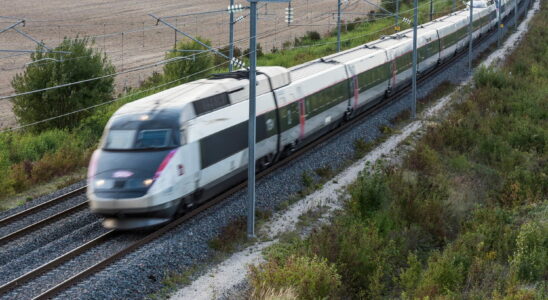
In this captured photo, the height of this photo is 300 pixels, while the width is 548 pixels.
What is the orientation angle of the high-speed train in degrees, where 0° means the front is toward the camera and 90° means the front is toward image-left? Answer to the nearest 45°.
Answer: approximately 45°

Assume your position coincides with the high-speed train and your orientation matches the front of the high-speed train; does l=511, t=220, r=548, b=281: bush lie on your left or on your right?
on your left

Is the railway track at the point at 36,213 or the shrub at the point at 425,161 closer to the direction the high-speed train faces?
the railway track

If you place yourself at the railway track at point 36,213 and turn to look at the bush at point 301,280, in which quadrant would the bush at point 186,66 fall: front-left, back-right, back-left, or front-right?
back-left

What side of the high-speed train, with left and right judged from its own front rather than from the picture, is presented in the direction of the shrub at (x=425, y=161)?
back
